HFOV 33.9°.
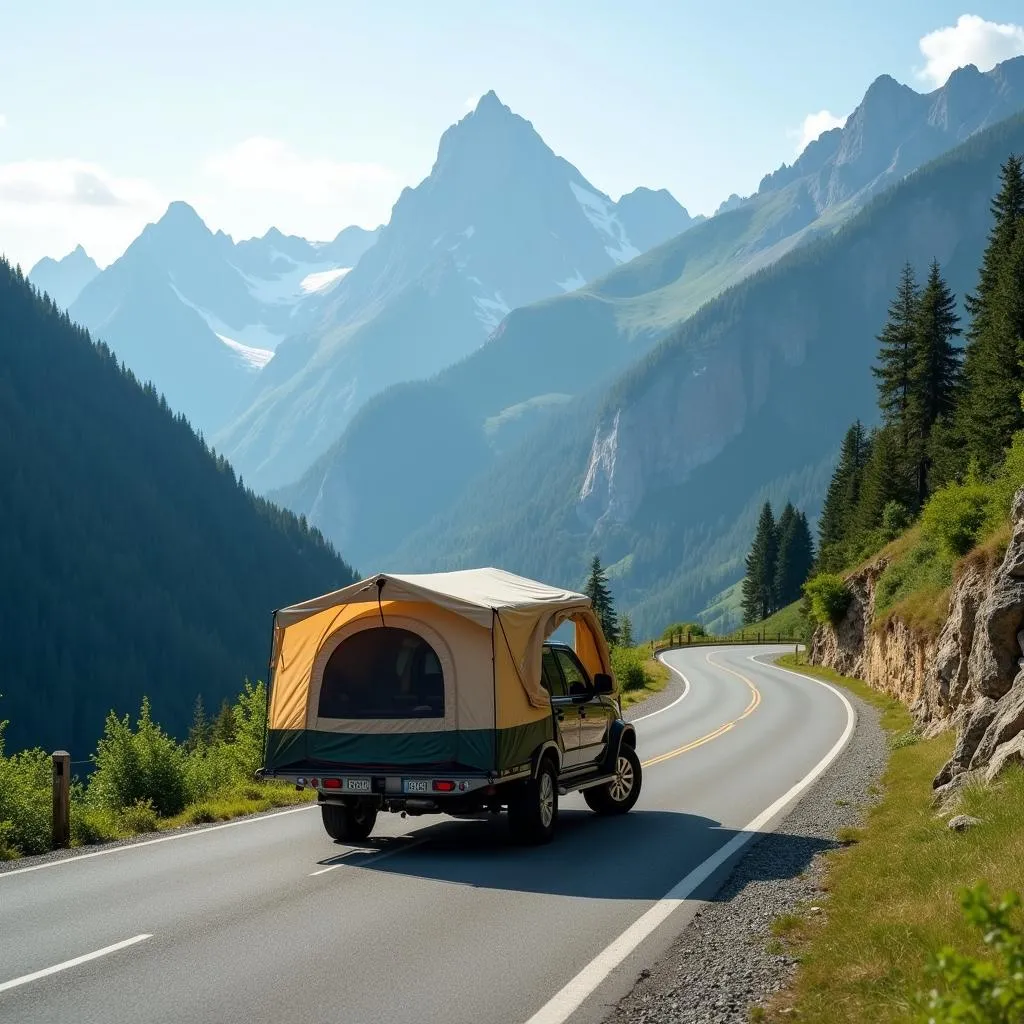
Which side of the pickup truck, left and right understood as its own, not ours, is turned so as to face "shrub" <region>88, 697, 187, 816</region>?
left

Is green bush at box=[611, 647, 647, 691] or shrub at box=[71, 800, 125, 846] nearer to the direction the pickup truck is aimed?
the green bush

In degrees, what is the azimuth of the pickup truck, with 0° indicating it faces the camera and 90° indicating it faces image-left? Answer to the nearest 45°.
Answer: approximately 225°

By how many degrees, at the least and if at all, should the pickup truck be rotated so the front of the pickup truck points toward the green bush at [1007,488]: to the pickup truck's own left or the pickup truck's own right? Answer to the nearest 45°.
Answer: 0° — it already faces it

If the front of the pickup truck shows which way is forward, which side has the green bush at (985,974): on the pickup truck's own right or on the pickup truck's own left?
on the pickup truck's own right

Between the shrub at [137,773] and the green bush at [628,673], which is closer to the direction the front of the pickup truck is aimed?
the green bush

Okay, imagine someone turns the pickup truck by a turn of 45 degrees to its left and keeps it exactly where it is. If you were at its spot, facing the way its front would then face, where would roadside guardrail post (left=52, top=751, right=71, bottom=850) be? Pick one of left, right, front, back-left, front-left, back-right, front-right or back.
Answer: left

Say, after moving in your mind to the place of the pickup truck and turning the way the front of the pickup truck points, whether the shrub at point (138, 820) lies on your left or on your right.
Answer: on your left

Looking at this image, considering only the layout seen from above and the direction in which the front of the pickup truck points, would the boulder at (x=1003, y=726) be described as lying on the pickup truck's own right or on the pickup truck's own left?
on the pickup truck's own right

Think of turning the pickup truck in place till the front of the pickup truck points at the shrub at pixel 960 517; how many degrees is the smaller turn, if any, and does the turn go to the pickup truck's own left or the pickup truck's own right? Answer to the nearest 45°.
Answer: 0° — it already faces it
